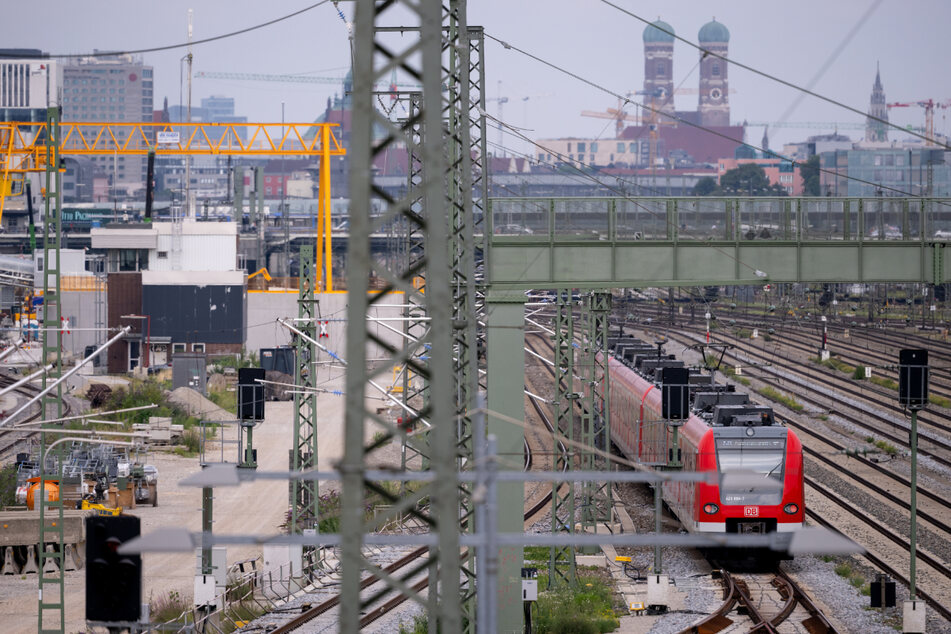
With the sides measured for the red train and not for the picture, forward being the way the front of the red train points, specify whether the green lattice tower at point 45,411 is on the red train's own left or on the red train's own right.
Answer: on the red train's own right

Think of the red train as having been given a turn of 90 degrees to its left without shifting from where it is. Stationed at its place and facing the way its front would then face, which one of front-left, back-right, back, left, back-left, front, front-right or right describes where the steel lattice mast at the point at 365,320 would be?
right

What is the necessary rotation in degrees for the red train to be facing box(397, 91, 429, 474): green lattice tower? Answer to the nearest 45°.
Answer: approximately 45° to its right

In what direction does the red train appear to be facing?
toward the camera

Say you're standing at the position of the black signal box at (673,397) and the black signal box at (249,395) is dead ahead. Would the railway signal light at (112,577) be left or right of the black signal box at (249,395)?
left

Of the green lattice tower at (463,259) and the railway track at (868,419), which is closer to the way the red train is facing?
the green lattice tower
